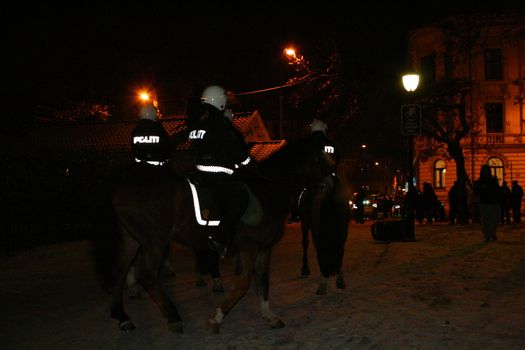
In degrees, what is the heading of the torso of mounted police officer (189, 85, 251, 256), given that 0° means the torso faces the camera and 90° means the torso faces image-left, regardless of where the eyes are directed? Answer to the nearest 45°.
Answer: approximately 225°

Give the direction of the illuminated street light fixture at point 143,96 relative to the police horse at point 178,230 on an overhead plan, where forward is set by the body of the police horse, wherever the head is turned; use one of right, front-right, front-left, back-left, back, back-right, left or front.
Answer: left

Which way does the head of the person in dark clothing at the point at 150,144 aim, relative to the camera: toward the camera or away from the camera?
away from the camera

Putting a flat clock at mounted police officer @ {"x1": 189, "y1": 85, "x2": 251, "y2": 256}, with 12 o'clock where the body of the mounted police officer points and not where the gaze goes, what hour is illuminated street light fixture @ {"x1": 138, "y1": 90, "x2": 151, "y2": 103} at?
The illuminated street light fixture is roughly at 10 o'clock from the mounted police officer.

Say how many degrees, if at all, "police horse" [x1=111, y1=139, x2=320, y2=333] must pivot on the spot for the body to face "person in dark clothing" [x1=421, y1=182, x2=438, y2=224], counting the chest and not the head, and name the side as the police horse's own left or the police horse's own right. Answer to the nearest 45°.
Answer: approximately 45° to the police horse's own left

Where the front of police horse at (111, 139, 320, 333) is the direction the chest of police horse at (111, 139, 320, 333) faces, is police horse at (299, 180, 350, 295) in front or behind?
in front

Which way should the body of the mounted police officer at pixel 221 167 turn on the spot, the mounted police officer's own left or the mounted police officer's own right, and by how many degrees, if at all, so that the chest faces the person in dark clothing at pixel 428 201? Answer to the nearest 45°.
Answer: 0° — they already face them

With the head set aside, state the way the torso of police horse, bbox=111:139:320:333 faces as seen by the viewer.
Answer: to the viewer's right

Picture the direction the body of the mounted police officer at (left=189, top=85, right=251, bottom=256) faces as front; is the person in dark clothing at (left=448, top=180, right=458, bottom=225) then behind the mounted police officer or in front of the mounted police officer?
in front

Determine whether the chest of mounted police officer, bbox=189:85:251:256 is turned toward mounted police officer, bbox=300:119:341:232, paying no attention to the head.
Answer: yes

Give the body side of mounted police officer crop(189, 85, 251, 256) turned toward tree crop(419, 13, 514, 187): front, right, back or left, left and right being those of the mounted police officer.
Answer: front
